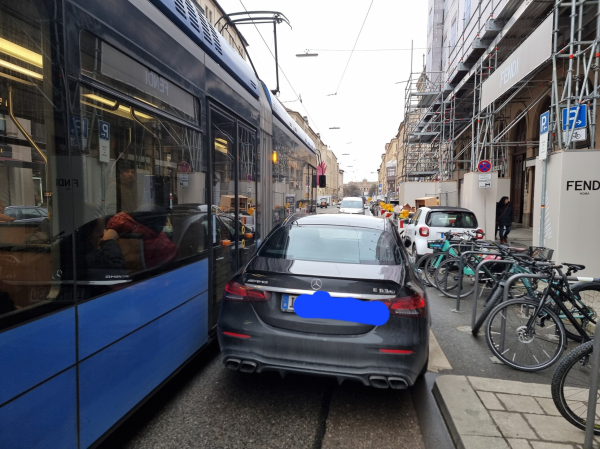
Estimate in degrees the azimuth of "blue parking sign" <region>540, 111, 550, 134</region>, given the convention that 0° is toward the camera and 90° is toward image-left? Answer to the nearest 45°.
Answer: approximately 45°

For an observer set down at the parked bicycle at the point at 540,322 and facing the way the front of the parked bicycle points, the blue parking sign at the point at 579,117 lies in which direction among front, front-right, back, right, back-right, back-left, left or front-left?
back-right

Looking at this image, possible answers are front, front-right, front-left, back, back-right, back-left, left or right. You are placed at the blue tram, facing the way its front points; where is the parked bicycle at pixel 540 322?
front-right

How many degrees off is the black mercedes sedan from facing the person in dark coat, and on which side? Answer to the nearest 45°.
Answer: approximately 45° to its right

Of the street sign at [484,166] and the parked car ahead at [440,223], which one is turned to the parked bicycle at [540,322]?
the street sign

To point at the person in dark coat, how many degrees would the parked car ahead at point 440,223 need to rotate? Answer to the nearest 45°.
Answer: approximately 45° to its right

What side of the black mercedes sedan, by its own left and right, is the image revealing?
back

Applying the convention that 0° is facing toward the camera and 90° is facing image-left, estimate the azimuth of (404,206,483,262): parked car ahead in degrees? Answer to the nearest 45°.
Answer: approximately 135°

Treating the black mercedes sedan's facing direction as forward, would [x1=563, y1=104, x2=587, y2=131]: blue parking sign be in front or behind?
in front

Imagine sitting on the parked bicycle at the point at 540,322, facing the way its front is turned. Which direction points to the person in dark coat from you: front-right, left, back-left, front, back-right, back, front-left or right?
back-right

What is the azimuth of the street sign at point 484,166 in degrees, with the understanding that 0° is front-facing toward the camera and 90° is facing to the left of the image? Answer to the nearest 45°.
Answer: approximately 0°

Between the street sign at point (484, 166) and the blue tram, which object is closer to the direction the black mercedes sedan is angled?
the street sign

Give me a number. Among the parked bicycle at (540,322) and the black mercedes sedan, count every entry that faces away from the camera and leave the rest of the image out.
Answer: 1
